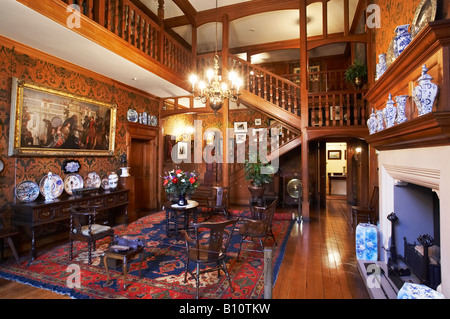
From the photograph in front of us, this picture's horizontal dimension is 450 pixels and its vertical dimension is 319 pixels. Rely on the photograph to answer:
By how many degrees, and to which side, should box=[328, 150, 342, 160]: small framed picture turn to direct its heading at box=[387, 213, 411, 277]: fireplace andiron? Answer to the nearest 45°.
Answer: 0° — it already faces it

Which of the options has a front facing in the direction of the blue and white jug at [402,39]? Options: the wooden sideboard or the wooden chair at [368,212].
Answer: the wooden sideboard

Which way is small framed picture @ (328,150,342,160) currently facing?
toward the camera

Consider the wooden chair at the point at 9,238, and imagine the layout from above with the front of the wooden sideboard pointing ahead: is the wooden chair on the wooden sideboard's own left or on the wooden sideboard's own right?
on the wooden sideboard's own right

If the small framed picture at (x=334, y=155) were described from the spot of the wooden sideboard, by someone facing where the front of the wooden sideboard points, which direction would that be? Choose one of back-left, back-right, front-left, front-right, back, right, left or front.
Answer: front-left

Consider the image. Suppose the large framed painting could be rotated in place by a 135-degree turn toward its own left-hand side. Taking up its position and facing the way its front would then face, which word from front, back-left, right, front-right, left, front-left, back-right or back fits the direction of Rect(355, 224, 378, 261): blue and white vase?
back-right

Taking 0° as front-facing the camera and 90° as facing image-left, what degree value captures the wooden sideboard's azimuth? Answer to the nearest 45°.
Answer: approximately 315°

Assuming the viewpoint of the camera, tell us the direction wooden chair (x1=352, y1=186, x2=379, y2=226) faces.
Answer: facing to the left of the viewer

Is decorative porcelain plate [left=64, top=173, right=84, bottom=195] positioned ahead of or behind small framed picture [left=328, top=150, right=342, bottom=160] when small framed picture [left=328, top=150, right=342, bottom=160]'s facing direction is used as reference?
ahead

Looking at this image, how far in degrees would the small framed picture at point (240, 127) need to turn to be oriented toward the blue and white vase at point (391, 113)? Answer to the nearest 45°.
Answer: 0° — it already faces it

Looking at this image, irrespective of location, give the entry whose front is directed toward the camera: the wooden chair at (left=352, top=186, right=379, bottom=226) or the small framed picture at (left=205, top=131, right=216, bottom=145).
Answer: the small framed picture

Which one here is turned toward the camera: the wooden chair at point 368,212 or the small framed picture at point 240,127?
the small framed picture

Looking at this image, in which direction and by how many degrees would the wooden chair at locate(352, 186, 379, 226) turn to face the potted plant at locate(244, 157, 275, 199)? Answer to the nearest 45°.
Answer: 0° — it already faces it

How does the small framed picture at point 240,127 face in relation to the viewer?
toward the camera

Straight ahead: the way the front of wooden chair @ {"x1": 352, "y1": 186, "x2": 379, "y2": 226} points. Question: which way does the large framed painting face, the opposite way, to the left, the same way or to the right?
the opposite way

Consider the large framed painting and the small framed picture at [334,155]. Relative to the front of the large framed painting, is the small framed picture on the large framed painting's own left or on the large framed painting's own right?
on the large framed painting's own left

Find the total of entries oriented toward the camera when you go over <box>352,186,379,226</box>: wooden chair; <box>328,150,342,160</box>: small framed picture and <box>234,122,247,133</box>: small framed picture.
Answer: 2

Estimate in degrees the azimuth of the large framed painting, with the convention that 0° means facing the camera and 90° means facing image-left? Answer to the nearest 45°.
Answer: approximately 315°

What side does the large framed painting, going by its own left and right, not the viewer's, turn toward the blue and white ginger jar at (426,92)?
front

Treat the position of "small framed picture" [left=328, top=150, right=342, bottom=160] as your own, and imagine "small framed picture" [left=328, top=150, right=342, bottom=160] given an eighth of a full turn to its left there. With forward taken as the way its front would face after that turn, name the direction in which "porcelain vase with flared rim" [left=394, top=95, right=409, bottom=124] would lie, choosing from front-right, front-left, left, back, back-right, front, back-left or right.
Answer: front-right

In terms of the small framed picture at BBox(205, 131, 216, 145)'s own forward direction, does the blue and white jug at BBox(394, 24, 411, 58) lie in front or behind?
in front

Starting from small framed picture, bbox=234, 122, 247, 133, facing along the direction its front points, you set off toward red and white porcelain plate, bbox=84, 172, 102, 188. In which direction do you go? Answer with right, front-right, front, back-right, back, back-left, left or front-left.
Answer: front-right

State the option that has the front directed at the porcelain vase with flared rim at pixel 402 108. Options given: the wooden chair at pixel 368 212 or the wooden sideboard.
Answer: the wooden sideboard
